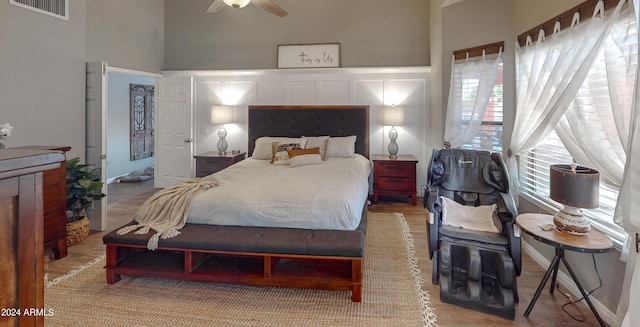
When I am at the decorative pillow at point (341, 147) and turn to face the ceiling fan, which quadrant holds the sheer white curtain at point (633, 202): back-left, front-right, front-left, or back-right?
front-left

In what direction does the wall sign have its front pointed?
toward the camera

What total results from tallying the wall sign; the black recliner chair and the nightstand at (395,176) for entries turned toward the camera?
3

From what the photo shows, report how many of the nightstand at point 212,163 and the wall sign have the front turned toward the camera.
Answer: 2

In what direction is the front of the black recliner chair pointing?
toward the camera

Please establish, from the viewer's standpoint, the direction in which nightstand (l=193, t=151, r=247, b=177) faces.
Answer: facing the viewer

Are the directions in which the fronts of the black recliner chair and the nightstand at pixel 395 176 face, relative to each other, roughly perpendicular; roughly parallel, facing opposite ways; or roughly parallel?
roughly parallel

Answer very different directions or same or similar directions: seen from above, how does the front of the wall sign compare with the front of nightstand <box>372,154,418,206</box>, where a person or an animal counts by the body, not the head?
same or similar directions

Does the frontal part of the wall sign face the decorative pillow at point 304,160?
yes

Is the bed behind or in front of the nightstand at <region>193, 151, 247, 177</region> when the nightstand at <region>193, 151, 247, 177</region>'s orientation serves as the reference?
in front
